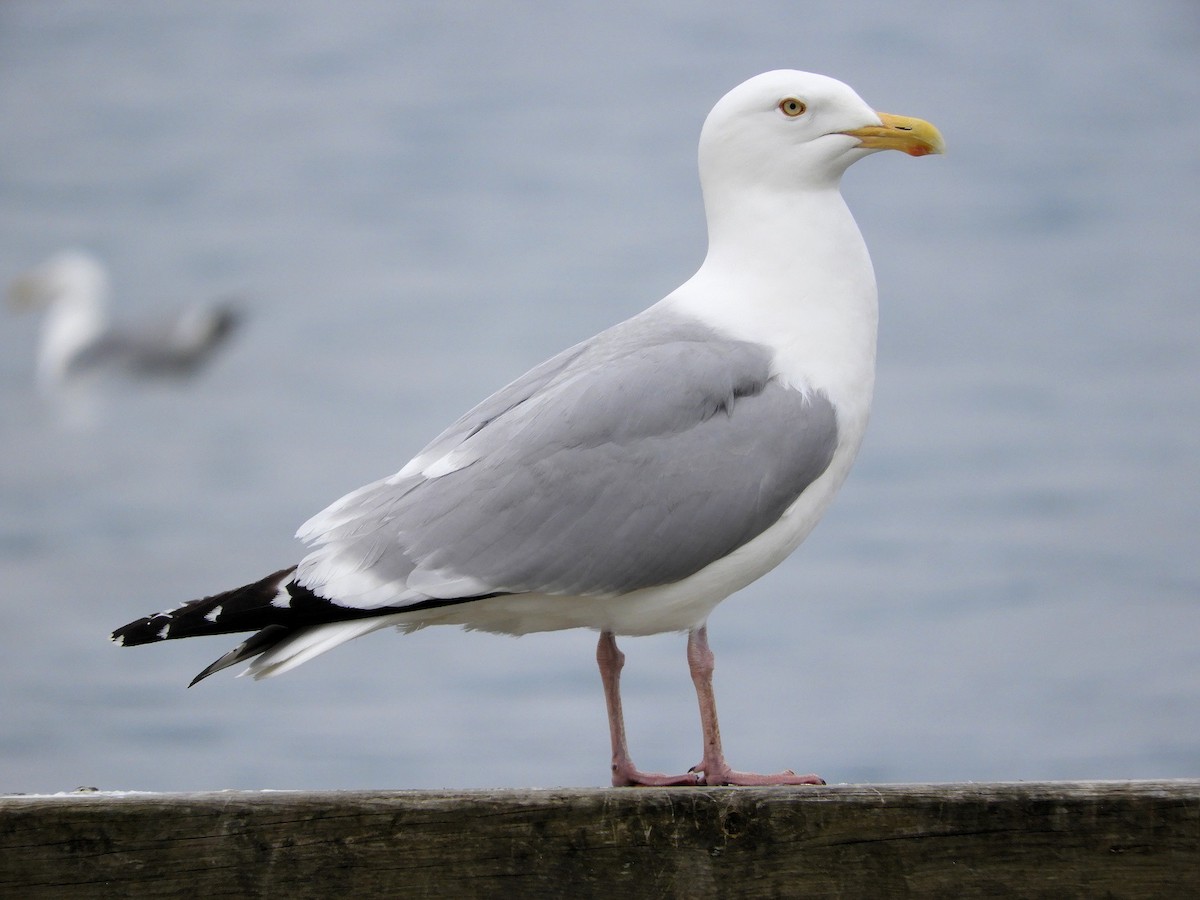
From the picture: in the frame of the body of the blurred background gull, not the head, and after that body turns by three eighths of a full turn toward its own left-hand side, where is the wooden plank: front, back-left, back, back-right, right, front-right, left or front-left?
front-right

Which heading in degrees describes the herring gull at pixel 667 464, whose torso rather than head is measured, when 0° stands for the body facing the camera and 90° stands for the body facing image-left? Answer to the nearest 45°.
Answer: approximately 270°

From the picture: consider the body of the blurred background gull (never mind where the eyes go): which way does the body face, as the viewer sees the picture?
to the viewer's left

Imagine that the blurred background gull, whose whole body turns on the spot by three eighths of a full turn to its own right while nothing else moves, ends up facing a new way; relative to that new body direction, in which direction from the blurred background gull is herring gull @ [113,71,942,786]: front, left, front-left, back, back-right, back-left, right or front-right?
back-right
